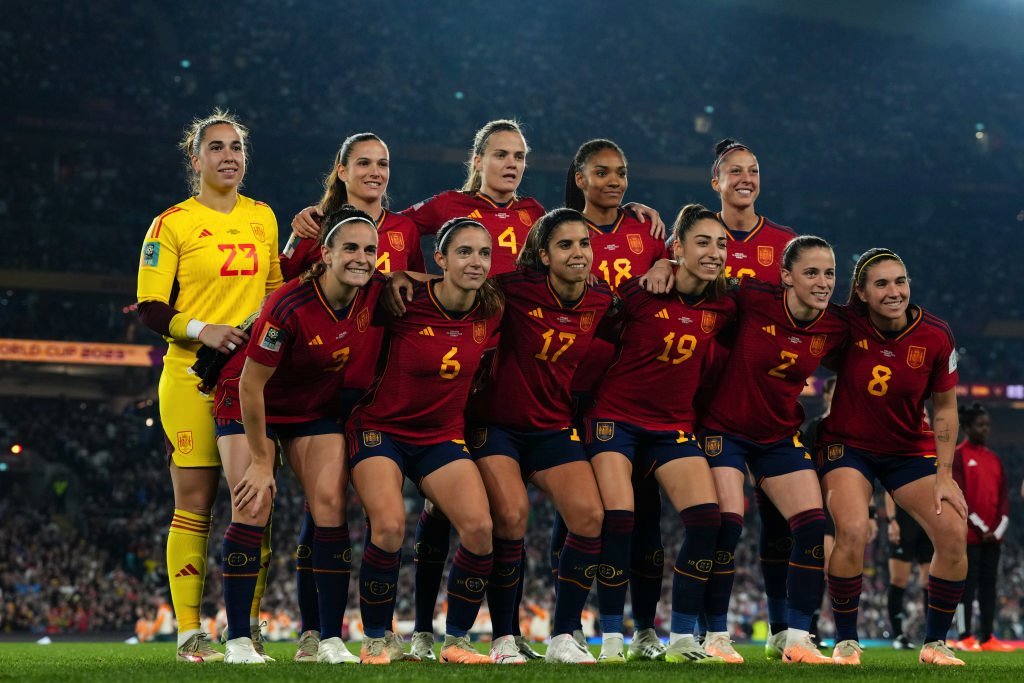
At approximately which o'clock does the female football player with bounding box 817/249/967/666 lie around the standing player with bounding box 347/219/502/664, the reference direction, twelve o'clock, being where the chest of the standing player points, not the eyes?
The female football player is roughly at 10 o'clock from the standing player.

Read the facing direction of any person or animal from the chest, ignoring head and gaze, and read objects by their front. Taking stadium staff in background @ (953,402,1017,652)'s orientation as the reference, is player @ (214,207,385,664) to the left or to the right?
on their right

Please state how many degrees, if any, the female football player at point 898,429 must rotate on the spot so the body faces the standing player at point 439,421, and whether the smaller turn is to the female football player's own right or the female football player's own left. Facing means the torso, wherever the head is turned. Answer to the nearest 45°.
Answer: approximately 45° to the female football player's own right

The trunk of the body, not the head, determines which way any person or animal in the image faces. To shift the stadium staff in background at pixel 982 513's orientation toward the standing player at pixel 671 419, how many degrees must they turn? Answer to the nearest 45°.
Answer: approximately 45° to their right

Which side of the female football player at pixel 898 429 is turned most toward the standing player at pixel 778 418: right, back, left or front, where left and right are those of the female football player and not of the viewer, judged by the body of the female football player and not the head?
right

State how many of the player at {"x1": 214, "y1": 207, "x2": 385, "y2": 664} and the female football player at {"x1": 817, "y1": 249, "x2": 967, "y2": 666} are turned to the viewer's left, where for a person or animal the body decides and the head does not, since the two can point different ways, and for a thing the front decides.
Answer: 0

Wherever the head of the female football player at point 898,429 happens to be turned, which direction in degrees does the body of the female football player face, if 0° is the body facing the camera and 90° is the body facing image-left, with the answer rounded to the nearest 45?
approximately 0°

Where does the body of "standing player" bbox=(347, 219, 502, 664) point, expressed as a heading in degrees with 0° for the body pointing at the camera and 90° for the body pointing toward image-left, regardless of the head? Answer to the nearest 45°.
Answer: approximately 315°

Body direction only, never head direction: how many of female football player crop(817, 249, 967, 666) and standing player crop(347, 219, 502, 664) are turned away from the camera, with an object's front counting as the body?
0
